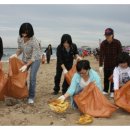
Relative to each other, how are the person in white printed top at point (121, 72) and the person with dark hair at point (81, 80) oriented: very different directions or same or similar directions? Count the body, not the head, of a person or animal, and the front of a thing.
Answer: same or similar directions

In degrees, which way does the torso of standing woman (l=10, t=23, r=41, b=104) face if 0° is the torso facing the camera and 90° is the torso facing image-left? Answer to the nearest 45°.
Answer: approximately 45°

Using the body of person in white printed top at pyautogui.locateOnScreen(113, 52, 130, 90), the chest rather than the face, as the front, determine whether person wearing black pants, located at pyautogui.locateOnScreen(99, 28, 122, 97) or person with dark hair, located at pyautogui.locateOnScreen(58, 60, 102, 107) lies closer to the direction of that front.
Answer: the person with dark hair

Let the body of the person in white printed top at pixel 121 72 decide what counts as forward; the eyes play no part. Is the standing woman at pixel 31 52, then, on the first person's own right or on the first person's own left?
on the first person's own right

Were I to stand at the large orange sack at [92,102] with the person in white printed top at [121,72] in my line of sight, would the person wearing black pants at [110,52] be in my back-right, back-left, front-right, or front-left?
front-left

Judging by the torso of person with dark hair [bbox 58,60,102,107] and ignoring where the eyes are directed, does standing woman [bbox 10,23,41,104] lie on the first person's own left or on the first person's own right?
on the first person's own right

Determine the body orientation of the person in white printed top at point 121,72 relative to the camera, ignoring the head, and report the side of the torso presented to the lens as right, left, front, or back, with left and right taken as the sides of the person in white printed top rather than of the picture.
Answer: front

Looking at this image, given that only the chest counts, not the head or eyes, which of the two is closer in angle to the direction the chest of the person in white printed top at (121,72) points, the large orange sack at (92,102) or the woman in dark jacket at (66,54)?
the large orange sack

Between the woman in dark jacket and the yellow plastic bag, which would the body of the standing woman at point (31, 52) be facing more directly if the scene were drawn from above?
the yellow plastic bag

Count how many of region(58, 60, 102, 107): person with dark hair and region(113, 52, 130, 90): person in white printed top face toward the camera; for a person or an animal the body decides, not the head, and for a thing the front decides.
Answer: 2

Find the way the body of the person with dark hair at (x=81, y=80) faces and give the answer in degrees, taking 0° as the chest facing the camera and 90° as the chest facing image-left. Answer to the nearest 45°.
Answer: approximately 0°
